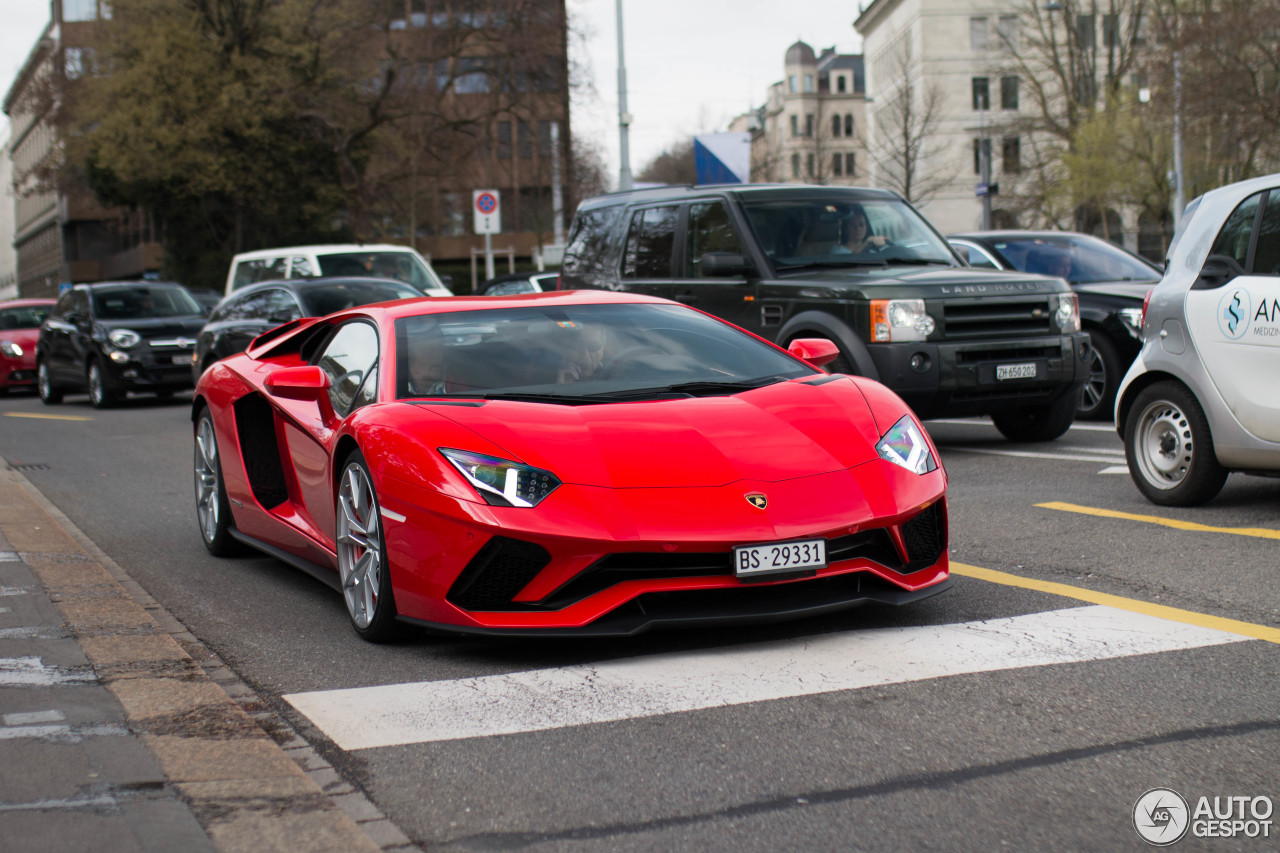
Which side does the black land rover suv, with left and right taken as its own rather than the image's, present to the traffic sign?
back

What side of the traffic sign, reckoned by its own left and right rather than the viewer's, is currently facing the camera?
front

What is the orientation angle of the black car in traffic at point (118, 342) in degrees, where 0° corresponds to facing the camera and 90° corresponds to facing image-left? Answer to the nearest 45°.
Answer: approximately 315°

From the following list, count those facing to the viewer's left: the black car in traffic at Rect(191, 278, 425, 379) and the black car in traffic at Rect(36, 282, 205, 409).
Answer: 0

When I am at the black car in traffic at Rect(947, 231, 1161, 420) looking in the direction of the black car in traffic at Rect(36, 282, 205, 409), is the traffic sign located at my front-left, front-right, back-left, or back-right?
front-right

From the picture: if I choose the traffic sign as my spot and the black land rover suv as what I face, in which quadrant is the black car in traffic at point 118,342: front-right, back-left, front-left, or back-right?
front-right

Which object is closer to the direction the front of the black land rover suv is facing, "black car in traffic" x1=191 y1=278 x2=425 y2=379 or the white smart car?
the white smart car

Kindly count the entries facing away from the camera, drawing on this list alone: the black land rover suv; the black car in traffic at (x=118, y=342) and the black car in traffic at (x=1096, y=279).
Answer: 0

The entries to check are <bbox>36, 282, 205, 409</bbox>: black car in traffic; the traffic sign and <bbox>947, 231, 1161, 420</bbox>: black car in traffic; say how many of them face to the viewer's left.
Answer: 0

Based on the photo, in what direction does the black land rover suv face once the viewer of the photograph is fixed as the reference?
facing the viewer and to the right of the viewer

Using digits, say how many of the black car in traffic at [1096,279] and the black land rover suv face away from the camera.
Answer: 0

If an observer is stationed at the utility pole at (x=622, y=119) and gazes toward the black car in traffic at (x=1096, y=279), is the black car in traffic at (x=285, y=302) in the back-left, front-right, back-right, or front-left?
front-right

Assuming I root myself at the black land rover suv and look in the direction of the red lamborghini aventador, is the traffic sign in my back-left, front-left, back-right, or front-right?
back-right

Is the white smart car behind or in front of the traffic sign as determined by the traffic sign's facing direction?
in front

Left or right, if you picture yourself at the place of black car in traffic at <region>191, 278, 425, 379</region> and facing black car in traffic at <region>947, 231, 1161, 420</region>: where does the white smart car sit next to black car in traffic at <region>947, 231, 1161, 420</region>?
right

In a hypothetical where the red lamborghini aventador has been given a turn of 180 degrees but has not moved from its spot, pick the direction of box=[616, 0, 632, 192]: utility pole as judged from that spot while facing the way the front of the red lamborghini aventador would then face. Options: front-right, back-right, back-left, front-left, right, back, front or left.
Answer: front-right

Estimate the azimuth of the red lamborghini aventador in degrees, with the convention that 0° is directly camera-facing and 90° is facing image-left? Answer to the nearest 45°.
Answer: approximately 315°
